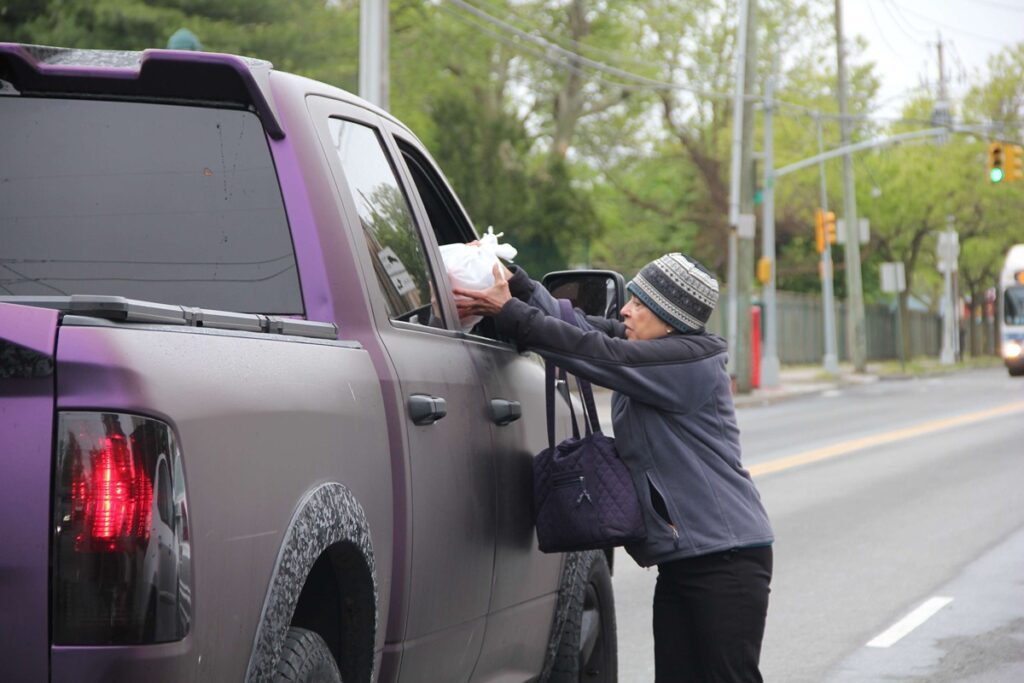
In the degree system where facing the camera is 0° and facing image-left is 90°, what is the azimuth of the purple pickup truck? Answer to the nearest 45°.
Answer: approximately 225°

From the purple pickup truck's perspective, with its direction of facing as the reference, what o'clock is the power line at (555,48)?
The power line is roughly at 11 o'clock from the purple pickup truck.

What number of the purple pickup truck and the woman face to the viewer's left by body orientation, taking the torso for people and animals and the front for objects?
1

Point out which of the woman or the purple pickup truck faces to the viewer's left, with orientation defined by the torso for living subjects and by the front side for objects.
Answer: the woman

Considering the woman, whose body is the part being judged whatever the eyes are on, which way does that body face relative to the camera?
to the viewer's left

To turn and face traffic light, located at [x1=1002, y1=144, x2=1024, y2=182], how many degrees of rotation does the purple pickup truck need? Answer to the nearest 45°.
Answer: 0° — it already faces it

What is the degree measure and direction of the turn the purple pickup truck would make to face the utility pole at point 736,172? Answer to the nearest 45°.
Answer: approximately 45° to its left

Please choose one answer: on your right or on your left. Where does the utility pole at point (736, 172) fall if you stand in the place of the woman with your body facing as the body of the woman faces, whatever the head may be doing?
on your right

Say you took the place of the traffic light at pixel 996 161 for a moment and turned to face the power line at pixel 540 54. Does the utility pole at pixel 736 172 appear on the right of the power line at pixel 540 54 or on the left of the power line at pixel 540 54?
left

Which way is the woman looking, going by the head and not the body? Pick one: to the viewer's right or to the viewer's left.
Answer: to the viewer's left

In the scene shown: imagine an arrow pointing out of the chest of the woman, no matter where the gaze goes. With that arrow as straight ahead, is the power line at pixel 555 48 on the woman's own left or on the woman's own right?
on the woman's own right
